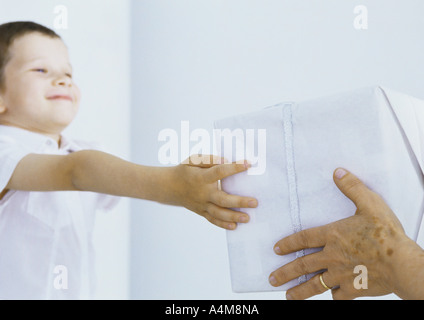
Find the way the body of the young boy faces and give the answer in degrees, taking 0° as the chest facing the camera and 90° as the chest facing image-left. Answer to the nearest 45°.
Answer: approximately 315°
